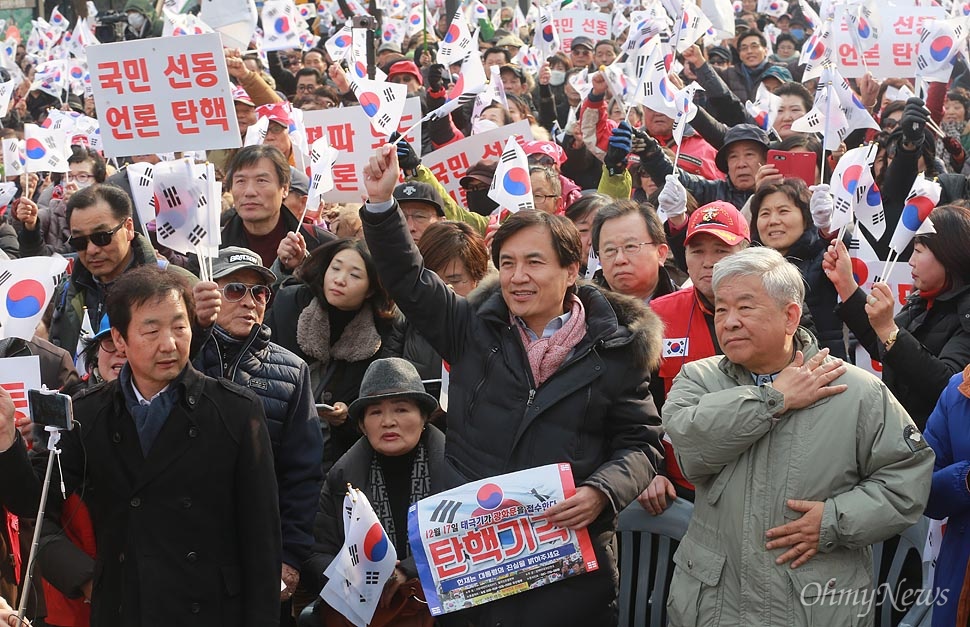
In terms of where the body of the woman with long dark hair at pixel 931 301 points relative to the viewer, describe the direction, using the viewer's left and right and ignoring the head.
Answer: facing to the left of the viewer

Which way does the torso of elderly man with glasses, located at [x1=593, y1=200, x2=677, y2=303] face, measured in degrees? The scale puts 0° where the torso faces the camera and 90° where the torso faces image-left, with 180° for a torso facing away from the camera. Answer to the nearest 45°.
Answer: approximately 45°

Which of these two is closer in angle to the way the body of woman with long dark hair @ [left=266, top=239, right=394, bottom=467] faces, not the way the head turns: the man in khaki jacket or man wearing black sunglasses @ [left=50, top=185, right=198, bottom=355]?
the man in khaki jacket

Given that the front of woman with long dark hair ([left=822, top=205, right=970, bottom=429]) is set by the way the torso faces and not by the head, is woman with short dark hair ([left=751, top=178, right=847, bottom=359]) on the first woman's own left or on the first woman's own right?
on the first woman's own right

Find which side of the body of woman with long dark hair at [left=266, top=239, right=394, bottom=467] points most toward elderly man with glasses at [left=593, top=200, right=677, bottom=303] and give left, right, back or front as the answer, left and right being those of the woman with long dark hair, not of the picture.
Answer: left

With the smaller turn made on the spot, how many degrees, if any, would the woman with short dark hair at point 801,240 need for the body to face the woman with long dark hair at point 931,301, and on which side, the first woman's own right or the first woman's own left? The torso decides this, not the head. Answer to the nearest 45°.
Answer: approximately 90° to the first woman's own left

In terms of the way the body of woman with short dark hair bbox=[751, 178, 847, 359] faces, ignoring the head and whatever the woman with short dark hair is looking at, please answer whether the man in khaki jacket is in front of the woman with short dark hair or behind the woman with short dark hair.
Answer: in front

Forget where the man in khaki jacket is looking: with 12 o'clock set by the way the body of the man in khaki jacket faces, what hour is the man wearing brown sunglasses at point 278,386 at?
The man wearing brown sunglasses is roughly at 2 o'clock from the man in khaki jacket.

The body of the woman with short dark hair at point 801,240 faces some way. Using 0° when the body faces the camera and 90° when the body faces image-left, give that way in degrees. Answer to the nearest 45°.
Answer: approximately 45°
